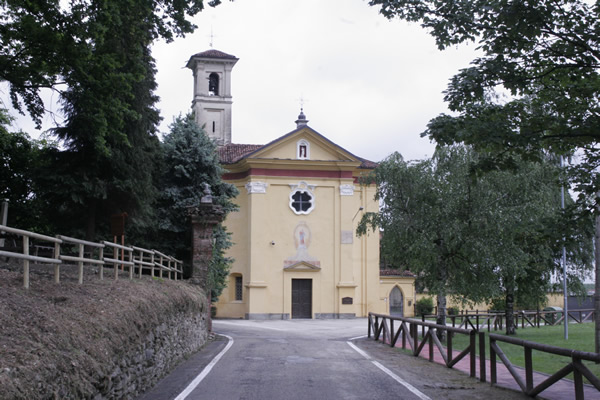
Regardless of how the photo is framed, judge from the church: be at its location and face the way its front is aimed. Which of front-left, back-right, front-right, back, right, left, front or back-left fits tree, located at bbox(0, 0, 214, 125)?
front

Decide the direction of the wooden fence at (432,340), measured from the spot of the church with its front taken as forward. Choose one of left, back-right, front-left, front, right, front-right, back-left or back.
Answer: front

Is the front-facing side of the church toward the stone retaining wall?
yes

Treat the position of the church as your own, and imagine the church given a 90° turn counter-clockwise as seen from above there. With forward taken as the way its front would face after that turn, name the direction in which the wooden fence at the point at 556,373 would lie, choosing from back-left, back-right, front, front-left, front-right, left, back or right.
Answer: right

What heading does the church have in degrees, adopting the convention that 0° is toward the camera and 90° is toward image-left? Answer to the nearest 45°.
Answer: approximately 0°

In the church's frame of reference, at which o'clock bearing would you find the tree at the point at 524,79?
The tree is roughly at 12 o'clock from the church.

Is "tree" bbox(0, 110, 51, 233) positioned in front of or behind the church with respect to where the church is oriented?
in front

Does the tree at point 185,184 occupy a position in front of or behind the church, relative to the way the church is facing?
in front

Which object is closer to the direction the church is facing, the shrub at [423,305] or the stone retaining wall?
the stone retaining wall
